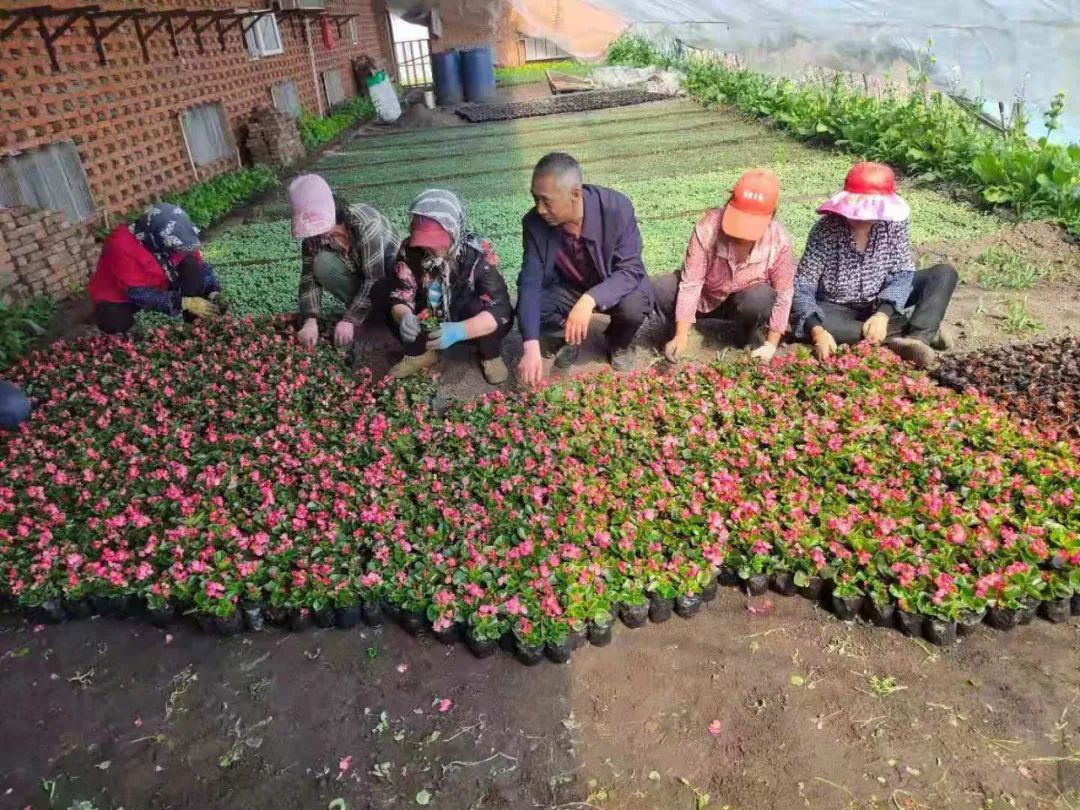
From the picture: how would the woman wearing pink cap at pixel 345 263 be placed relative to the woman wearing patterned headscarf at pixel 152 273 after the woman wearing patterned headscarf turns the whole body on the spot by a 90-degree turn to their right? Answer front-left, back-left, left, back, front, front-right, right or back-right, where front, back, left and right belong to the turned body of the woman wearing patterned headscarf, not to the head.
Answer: left

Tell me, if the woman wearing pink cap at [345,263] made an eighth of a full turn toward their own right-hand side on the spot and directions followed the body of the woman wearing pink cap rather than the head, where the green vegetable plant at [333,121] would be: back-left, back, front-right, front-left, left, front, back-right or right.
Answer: right

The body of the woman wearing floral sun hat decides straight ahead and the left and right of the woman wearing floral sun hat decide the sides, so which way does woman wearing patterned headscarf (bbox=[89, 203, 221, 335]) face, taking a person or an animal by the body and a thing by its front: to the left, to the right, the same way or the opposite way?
to the left

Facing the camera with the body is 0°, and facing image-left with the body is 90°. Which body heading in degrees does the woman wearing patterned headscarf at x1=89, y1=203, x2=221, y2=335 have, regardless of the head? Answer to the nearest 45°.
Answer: approximately 315°

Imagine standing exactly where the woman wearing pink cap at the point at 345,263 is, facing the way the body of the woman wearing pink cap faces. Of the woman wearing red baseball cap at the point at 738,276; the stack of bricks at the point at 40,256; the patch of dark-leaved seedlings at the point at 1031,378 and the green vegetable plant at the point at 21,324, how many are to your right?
2

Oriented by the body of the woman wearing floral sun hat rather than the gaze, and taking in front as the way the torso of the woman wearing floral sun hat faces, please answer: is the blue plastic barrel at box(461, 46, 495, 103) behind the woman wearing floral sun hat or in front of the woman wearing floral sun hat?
behind

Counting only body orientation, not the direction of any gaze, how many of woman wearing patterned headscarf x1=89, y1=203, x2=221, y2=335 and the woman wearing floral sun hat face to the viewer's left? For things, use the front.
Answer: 0

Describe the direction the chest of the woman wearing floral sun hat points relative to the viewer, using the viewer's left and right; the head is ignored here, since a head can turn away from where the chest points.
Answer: facing the viewer

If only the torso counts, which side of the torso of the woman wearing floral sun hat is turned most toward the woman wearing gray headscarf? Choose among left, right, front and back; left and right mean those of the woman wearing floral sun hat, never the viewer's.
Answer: right

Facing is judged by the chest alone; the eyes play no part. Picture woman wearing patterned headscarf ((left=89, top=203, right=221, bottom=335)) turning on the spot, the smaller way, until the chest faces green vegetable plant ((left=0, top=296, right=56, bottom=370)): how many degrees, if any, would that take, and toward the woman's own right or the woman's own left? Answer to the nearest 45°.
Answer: approximately 180°

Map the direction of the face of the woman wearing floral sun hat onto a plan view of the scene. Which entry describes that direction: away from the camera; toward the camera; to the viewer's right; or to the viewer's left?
toward the camera

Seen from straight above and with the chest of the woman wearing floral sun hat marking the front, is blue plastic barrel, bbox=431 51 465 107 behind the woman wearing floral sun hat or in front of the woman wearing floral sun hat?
behind

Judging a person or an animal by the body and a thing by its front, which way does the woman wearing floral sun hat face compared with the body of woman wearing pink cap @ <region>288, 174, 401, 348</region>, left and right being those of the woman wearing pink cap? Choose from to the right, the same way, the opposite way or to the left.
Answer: the same way

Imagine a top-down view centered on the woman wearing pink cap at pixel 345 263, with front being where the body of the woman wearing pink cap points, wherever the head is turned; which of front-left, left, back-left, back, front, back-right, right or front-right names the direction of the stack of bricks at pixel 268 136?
back-right

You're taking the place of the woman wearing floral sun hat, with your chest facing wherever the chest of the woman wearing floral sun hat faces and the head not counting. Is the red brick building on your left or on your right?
on your right

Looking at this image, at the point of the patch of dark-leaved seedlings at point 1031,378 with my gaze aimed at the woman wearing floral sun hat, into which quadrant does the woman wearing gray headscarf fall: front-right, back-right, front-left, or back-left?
front-left
